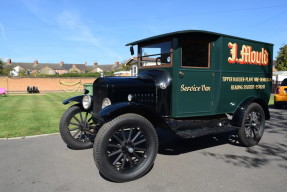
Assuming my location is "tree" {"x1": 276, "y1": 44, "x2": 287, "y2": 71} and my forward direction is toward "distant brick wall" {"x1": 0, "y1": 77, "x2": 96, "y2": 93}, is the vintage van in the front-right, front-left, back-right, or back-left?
front-left

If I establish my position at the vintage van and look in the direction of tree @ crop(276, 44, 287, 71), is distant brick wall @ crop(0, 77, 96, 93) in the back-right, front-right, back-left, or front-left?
front-left

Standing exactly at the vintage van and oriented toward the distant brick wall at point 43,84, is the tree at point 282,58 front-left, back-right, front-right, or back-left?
front-right

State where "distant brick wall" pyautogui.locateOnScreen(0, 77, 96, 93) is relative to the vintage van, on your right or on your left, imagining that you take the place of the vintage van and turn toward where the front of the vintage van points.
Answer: on your right

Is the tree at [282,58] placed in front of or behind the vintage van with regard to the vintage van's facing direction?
behind

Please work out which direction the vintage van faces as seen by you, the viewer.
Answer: facing the viewer and to the left of the viewer
